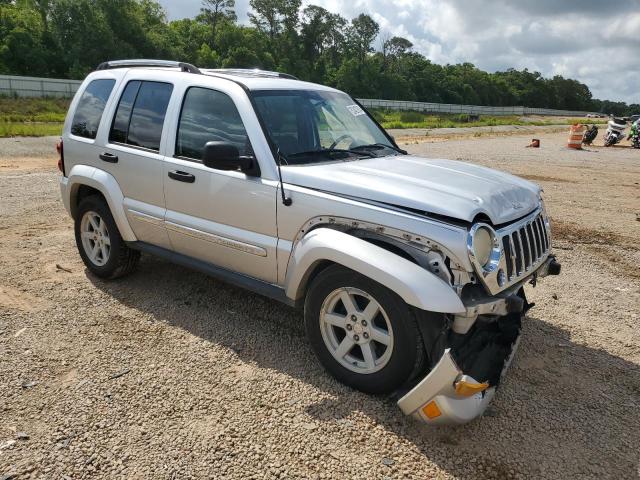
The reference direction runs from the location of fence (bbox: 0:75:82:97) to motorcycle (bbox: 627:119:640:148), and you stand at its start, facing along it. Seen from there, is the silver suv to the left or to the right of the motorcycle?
right

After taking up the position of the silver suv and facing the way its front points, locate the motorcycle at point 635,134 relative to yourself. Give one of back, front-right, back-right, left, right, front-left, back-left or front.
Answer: left

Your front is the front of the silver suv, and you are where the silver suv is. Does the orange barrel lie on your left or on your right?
on your left

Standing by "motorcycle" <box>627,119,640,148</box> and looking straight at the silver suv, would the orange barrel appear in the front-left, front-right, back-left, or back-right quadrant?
front-right

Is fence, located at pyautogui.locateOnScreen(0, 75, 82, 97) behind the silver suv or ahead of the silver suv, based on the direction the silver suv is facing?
behind

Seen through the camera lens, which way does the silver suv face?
facing the viewer and to the right of the viewer

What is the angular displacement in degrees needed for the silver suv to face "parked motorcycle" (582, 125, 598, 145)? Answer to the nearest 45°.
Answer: approximately 90° to its left

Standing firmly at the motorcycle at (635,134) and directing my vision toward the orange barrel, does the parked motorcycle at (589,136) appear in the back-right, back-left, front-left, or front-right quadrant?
front-right

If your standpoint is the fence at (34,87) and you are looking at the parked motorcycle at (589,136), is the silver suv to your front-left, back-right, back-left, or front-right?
front-right

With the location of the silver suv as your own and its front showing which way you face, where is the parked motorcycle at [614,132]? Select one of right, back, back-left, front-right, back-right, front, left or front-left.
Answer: left
